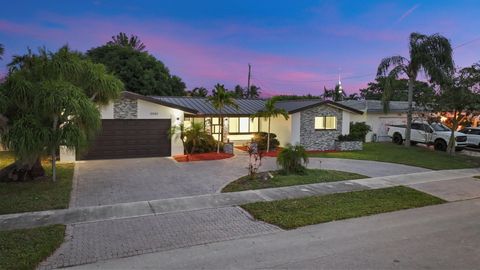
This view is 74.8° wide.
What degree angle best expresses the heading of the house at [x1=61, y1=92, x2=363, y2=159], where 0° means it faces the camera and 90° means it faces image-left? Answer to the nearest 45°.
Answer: approximately 0°

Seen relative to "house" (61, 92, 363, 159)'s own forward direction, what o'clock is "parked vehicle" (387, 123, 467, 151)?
The parked vehicle is roughly at 9 o'clock from the house.

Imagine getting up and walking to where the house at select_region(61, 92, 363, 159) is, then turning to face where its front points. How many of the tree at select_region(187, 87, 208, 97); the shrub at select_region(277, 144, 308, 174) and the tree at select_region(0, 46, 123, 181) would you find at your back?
1

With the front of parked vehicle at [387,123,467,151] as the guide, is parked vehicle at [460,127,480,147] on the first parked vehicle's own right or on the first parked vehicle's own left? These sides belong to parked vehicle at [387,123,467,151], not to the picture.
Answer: on the first parked vehicle's own left

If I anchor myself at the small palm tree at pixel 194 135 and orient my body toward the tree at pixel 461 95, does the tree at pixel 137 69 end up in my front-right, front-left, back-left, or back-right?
back-left

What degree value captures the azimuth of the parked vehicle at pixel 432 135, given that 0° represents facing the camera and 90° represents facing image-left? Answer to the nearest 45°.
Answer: approximately 315°

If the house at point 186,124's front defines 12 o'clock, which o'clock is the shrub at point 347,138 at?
The shrub is roughly at 9 o'clock from the house.

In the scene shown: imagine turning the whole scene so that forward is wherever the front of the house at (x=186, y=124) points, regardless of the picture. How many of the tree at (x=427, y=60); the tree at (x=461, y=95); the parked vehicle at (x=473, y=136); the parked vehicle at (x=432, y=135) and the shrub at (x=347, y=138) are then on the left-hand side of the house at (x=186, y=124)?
5

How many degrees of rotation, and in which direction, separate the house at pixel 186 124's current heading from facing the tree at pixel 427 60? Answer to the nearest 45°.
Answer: approximately 90° to its left

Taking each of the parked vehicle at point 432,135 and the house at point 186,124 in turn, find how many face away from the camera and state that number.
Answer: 0
